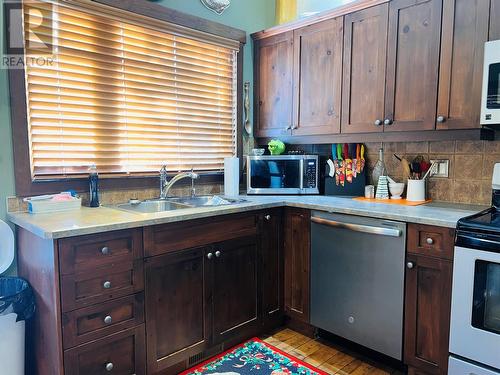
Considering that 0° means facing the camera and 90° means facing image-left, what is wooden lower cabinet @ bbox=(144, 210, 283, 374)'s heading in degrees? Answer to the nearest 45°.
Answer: approximately 315°

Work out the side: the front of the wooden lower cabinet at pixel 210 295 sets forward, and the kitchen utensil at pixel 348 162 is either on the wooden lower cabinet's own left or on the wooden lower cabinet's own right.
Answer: on the wooden lower cabinet's own left

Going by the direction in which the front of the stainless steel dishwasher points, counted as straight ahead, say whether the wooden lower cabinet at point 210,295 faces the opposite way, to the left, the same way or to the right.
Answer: to the left

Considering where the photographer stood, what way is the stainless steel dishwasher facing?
facing the viewer and to the left of the viewer

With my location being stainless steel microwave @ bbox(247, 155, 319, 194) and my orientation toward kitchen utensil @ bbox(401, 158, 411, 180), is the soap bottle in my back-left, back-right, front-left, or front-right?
back-right

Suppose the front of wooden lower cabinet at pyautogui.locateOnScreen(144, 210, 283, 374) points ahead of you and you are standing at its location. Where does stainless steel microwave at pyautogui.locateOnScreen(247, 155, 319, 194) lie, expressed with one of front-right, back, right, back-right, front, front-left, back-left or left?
left

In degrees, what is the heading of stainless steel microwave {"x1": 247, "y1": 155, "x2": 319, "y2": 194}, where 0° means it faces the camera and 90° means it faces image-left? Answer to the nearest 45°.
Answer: approximately 0°

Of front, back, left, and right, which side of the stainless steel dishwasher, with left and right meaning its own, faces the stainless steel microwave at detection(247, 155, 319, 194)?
right
